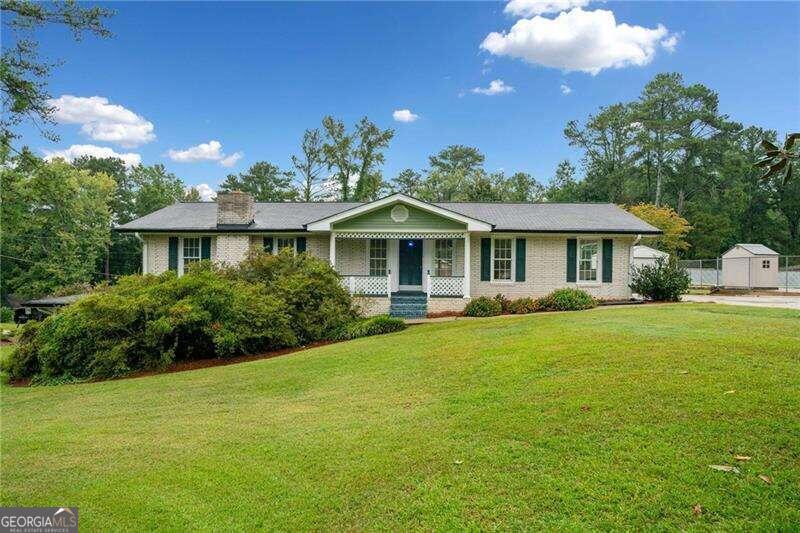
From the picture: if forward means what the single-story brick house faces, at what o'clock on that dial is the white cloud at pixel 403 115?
The white cloud is roughly at 6 o'clock from the single-story brick house.

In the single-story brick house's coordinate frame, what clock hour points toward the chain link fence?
The chain link fence is roughly at 8 o'clock from the single-story brick house.

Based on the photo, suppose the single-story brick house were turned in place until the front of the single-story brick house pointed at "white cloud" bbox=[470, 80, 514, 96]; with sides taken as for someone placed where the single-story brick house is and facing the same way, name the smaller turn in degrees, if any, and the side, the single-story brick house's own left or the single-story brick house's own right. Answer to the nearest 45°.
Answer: approximately 180°

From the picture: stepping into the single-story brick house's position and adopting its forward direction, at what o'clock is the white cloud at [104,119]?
The white cloud is roughly at 4 o'clock from the single-story brick house.

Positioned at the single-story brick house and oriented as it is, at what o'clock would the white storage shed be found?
The white storage shed is roughly at 8 o'clock from the single-story brick house.

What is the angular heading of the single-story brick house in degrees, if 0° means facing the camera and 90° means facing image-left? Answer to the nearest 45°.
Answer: approximately 0°

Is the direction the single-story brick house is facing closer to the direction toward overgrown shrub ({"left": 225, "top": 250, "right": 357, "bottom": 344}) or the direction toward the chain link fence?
the overgrown shrub

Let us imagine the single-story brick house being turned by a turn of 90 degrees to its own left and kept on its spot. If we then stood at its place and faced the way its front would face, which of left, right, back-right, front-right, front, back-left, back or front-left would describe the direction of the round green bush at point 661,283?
front

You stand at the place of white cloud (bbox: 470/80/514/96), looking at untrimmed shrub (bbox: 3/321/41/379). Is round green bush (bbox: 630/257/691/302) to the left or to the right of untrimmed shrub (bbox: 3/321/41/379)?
left

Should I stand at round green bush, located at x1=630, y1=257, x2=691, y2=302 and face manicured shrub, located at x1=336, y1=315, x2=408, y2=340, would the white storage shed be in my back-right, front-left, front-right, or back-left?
back-right

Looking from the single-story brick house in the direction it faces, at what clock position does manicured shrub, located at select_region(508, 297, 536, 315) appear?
The manicured shrub is roughly at 10 o'clock from the single-story brick house.

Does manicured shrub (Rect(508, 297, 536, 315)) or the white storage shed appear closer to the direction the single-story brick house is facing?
the manicured shrub
